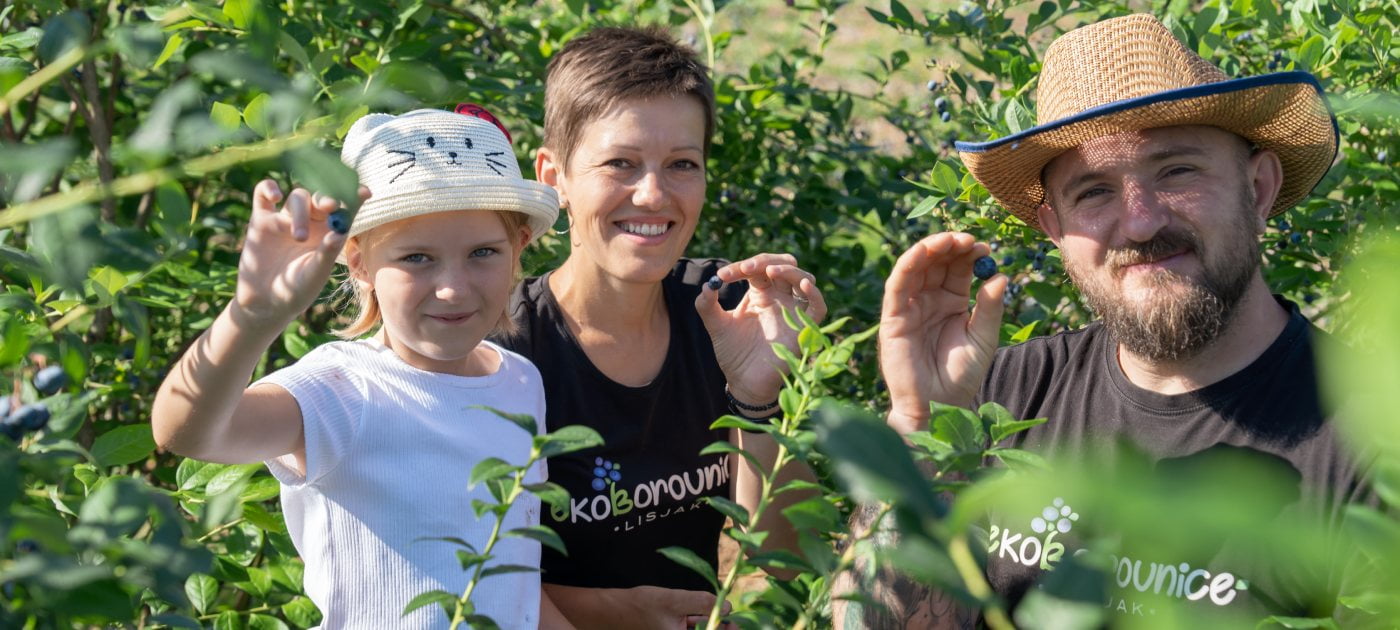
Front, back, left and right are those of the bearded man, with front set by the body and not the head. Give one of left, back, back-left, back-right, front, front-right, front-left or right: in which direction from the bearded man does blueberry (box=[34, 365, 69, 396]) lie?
front-right

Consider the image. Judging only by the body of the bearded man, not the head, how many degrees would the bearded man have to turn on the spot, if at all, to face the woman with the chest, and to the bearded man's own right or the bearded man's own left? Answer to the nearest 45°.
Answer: approximately 90° to the bearded man's own right

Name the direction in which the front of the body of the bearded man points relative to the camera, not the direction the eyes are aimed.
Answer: toward the camera

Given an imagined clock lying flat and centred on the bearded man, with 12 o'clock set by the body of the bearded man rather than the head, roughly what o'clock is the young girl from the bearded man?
The young girl is roughly at 2 o'clock from the bearded man.

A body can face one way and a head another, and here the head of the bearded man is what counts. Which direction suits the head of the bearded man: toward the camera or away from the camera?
toward the camera

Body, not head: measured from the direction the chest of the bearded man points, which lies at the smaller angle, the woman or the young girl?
the young girl

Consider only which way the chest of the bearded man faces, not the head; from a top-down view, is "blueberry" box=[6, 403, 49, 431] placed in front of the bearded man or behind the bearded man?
in front

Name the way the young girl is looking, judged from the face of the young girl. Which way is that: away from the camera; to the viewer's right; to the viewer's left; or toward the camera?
toward the camera

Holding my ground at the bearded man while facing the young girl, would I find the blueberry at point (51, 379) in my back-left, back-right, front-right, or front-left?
front-left
